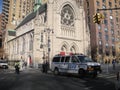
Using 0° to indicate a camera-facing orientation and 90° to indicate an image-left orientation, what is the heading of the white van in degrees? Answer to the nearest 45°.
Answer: approximately 315°
